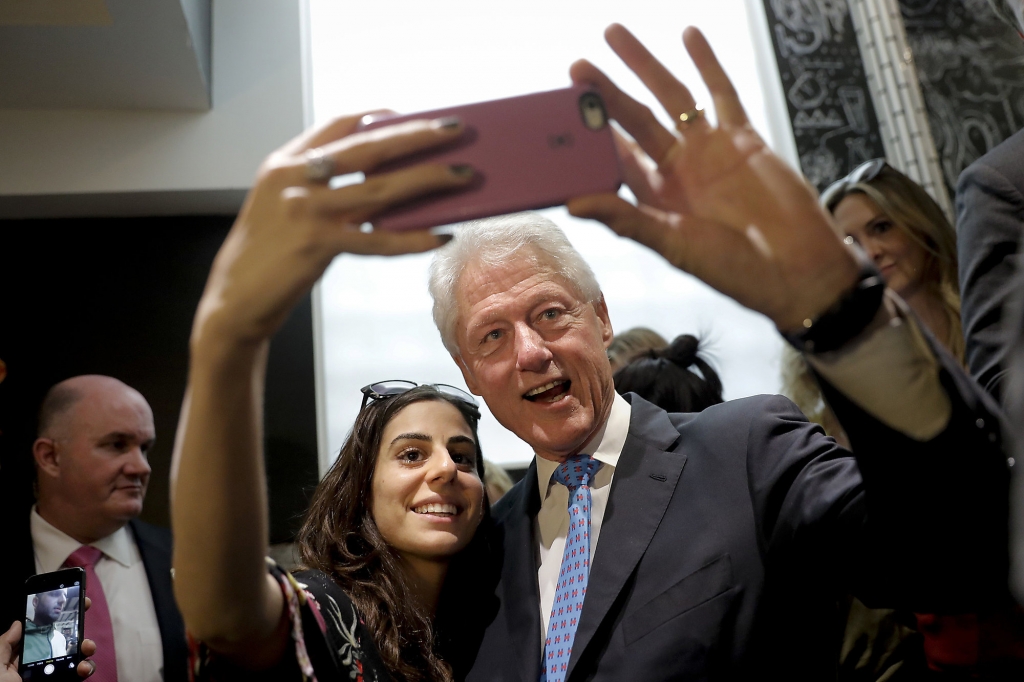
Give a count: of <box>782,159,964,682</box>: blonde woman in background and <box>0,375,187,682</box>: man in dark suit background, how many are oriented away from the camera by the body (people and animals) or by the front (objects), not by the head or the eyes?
0

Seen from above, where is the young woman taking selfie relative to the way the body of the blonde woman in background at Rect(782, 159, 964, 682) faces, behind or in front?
in front

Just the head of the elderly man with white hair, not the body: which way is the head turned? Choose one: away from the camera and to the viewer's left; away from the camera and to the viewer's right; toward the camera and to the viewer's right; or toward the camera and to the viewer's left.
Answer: toward the camera and to the viewer's left

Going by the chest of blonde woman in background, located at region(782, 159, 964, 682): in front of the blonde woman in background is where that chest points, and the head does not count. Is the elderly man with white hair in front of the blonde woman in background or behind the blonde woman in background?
in front

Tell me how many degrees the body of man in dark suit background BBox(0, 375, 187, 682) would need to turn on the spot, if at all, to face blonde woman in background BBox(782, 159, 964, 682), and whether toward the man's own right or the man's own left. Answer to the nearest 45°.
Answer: approximately 90° to the man's own left

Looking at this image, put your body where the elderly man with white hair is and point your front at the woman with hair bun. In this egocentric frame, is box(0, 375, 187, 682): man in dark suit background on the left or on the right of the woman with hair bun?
left

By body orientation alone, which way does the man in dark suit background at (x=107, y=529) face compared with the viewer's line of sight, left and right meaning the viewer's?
facing the viewer and to the right of the viewer

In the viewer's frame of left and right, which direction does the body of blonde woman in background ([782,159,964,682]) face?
facing the viewer and to the left of the viewer

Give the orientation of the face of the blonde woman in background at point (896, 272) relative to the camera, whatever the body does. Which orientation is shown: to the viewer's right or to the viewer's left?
to the viewer's left
